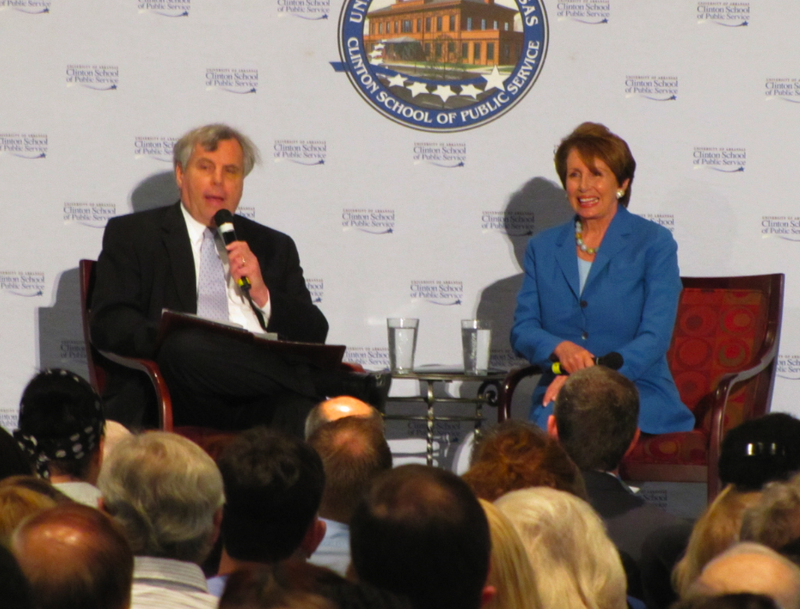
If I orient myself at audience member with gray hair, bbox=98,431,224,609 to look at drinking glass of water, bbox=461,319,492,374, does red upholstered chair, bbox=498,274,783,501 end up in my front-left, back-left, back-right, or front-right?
front-right

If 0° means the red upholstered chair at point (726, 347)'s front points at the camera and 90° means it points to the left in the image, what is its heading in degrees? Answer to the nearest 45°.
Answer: approximately 45°

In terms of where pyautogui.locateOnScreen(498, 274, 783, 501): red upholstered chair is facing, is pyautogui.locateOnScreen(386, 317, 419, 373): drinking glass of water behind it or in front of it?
in front

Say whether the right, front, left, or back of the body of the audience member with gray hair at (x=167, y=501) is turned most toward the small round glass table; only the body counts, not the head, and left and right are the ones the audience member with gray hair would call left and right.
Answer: front

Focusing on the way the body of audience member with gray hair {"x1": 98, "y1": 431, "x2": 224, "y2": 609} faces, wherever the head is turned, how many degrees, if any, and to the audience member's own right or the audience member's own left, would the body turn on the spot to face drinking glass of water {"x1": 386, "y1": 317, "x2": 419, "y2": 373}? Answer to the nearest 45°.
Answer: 0° — they already face it

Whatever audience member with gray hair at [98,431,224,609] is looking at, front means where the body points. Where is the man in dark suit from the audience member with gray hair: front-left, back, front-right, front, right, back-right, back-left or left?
front

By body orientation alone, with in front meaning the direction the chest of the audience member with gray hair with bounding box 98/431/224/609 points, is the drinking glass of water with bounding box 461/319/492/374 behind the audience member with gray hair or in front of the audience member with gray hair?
in front

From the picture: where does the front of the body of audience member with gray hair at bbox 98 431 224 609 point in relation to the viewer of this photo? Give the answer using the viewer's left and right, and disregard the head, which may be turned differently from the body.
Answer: facing away from the viewer

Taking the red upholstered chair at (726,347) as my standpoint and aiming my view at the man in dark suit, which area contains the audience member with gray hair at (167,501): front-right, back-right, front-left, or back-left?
front-left

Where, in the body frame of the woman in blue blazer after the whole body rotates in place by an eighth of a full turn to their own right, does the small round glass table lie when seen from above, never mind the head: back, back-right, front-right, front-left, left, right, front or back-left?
front

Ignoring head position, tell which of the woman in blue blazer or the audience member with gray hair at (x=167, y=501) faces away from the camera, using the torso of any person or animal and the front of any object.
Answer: the audience member with gray hair

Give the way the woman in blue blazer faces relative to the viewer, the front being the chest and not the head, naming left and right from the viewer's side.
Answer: facing the viewer and to the left of the viewer

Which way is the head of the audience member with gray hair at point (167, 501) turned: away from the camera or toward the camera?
away from the camera

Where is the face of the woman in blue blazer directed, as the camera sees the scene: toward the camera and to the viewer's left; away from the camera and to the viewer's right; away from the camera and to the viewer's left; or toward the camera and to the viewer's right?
toward the camera and to the viewer's left
